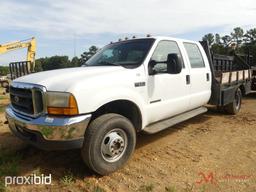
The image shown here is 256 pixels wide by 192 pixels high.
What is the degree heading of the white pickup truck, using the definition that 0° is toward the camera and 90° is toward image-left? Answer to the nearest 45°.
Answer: approximately 45°
